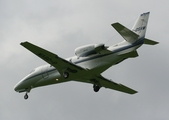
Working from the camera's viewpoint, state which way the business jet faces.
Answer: facing away from the viewer and to the left of the viewer
